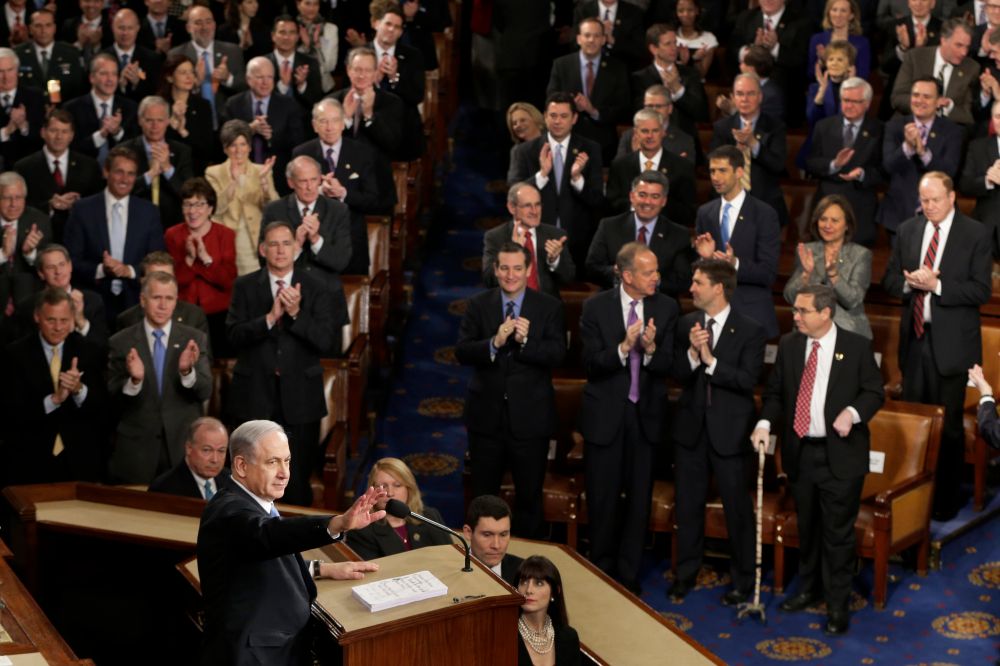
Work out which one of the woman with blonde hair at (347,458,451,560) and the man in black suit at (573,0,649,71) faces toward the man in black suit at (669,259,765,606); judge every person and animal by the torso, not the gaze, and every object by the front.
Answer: the man in black suit at (573,0,649,71)

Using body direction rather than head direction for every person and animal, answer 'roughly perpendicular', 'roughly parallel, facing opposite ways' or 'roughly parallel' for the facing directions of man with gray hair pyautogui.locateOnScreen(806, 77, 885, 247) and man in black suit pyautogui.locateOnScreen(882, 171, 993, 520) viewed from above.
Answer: roughly parallel

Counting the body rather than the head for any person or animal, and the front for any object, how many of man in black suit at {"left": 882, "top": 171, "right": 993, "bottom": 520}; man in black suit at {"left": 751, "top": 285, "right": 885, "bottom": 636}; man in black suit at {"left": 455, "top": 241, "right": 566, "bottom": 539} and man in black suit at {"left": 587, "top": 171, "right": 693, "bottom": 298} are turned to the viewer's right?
0

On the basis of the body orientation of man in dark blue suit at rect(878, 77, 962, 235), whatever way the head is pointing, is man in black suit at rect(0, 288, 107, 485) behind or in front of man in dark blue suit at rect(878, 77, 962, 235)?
in front

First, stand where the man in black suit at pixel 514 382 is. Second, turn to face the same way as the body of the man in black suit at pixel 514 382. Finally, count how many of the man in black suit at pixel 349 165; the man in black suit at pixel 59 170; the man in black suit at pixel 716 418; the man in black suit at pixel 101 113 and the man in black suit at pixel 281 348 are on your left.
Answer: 1

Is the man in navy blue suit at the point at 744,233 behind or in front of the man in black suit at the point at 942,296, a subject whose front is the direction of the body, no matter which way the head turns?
in front

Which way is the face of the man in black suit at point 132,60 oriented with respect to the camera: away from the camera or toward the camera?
toward the camera

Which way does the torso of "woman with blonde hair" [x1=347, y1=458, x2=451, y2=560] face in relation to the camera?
toward the camera

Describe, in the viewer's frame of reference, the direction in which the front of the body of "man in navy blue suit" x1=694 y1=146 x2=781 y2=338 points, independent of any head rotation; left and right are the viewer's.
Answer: facing the viewer and to the left of the viewer

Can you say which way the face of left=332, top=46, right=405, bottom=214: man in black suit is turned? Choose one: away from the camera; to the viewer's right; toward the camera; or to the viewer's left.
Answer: toward the camera

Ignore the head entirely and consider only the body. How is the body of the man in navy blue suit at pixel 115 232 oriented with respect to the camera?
toward the camera

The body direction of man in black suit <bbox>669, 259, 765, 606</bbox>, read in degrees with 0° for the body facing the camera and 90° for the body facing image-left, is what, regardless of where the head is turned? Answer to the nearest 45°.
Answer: approximately 45°

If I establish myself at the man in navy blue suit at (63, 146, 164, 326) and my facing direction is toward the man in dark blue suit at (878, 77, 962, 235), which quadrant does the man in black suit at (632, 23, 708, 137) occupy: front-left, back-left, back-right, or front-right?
front-left

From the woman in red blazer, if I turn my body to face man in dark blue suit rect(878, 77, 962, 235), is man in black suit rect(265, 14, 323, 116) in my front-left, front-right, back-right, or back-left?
front-left

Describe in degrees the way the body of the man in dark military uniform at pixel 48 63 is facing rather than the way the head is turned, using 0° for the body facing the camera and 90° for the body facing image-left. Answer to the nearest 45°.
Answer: approximately 0°

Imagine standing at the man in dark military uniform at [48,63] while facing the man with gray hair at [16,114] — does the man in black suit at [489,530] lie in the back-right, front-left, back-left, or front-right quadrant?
front-left

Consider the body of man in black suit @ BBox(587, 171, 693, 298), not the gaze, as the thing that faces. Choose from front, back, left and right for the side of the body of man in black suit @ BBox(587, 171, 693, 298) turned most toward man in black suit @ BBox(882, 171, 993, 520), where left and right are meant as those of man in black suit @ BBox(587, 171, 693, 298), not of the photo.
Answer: left
